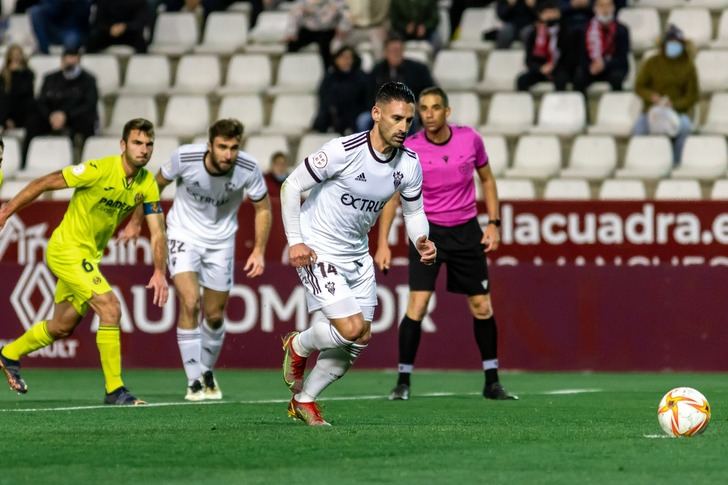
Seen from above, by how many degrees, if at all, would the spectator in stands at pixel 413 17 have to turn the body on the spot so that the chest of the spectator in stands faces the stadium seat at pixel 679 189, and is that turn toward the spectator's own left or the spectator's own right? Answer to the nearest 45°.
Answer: approximately 45° to the spectator's own left

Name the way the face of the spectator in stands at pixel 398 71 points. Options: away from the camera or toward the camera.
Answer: toward the camera

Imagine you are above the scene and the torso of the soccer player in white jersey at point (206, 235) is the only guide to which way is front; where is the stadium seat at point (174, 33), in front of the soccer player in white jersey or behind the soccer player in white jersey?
behind

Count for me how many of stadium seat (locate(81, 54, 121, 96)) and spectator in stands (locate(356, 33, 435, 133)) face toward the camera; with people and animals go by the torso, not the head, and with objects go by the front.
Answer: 2

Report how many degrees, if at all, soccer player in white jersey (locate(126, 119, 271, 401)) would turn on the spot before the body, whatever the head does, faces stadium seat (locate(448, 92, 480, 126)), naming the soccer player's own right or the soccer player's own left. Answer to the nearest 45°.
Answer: approximately 135° to the soccer player's own left

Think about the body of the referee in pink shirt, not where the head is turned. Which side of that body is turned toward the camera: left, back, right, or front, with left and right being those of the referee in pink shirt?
front

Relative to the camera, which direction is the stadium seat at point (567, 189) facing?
toward the camera

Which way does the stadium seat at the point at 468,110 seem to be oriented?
toward the camera

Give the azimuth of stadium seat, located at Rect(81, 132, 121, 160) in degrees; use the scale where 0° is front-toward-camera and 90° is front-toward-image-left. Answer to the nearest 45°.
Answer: approximately 0°

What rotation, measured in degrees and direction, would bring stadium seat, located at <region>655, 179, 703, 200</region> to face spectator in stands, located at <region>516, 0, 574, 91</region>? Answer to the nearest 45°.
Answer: approximately 135° to its right

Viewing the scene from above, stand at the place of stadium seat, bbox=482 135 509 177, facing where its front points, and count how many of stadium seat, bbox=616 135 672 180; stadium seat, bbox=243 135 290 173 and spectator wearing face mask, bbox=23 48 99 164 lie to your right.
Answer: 2

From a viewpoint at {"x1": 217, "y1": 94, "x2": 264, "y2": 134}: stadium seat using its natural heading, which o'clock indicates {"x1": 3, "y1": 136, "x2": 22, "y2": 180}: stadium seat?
{"x1": 3, "y1": 136, "x2": 22, "y2": 180}: stadium seat is roughly at 3 o'clock from {"x1": 217, "y1": 94, "x2": 264, "y2": 134}: stadium seat.

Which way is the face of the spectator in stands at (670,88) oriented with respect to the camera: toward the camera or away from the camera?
toward the camera

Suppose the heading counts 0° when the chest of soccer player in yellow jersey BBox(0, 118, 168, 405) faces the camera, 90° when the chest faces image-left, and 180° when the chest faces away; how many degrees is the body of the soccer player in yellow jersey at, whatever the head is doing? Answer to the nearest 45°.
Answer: approximately 315°

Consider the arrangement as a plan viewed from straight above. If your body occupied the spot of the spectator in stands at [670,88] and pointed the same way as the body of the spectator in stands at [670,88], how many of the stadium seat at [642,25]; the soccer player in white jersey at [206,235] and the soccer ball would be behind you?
1
